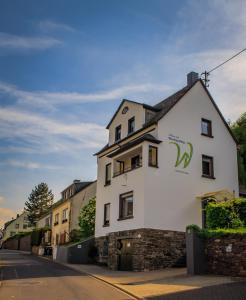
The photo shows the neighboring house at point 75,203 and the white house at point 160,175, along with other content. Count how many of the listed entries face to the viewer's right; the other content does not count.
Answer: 0

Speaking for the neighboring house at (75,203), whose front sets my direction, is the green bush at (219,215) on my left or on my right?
on my left

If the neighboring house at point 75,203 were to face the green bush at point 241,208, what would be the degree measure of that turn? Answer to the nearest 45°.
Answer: approximately 45° to its left

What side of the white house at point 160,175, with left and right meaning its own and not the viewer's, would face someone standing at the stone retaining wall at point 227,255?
left

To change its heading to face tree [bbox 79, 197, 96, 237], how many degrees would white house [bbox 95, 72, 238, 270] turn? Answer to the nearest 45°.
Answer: approximately 90° to its right

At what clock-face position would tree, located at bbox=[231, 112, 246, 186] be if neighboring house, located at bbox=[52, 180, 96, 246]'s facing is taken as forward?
The tree is roughly at 9 o'clock from the neighboring house.

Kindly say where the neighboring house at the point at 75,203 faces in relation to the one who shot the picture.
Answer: facing the viewer and to the left of the viewer

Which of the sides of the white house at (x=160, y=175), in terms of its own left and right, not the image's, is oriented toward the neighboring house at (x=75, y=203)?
right

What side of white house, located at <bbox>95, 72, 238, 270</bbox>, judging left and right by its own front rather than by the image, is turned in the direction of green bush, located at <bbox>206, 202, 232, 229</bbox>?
left

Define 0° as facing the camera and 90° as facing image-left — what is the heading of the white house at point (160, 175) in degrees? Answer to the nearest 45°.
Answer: approximately 45°
